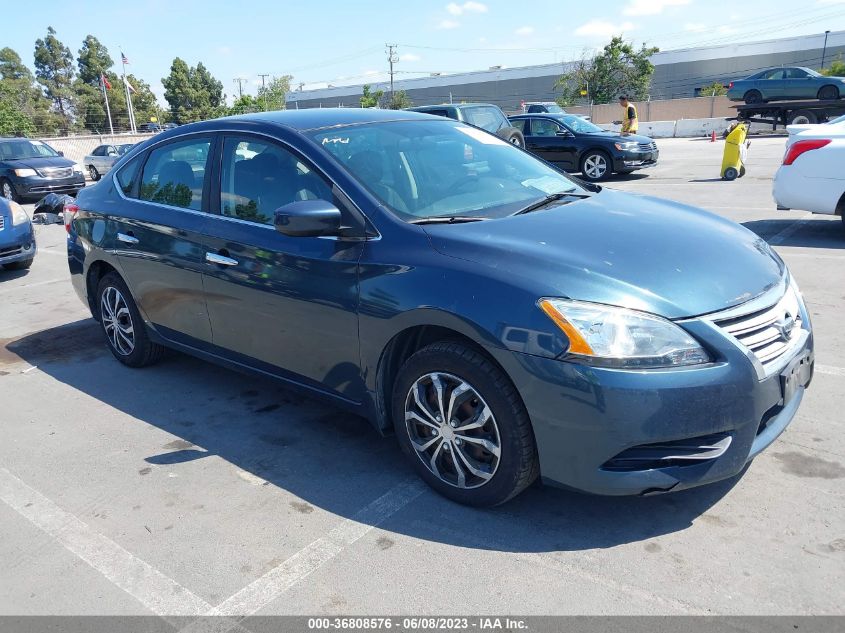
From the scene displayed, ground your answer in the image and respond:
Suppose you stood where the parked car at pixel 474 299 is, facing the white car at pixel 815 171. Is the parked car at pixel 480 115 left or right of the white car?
left

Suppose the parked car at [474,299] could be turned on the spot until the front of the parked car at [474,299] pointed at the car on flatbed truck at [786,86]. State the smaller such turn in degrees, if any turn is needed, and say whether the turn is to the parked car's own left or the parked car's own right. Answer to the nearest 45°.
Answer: approximately 90° to the parked car's own left

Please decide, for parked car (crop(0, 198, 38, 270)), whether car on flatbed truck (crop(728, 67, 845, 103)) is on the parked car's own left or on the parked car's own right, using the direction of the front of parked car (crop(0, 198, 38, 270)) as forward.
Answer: on the parked car's own left

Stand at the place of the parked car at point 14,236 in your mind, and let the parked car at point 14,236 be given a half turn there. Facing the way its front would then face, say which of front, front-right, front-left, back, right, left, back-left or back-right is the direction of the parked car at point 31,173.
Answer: front-right

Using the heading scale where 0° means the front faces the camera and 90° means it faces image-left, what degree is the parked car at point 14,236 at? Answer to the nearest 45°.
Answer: approximately 315°

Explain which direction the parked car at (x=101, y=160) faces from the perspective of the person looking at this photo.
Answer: facing the viewer and to the right of the viewer

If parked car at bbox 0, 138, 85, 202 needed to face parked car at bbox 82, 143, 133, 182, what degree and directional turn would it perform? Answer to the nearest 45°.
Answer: approximately 135° to its left

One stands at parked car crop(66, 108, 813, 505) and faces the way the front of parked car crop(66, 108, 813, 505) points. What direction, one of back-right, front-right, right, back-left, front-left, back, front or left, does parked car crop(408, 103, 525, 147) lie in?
back-left

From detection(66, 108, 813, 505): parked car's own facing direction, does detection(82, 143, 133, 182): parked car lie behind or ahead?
behind

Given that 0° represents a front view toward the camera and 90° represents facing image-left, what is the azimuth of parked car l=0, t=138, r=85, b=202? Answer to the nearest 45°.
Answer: approximately 315°
